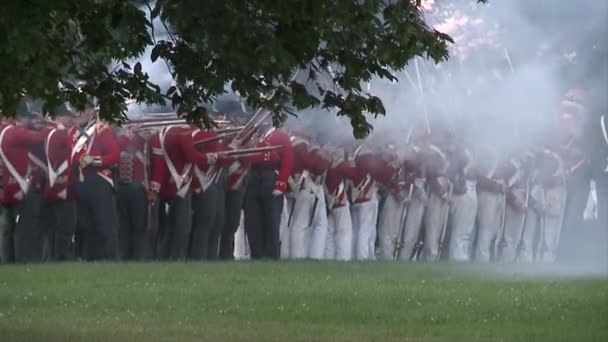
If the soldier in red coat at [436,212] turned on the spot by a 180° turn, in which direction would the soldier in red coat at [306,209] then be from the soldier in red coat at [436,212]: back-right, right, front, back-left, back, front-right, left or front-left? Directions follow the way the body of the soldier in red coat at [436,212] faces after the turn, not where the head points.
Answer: front-left

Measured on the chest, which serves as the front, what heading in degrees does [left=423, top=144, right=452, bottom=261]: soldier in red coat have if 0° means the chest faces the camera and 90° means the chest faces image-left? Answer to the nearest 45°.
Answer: approximately 270°

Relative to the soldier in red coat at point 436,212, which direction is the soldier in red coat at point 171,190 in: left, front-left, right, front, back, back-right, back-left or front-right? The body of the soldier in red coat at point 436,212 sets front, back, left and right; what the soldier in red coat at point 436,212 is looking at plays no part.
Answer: back-right

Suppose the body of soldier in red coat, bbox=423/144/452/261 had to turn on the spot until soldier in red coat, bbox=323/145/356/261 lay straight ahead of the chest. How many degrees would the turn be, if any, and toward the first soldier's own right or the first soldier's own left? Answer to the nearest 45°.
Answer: approximately 135° to the first soldier's own right

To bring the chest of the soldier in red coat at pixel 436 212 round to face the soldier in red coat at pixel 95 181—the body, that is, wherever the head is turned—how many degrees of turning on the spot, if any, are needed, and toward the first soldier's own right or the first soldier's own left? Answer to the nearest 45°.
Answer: approximately 135° to the first soldier's own right
